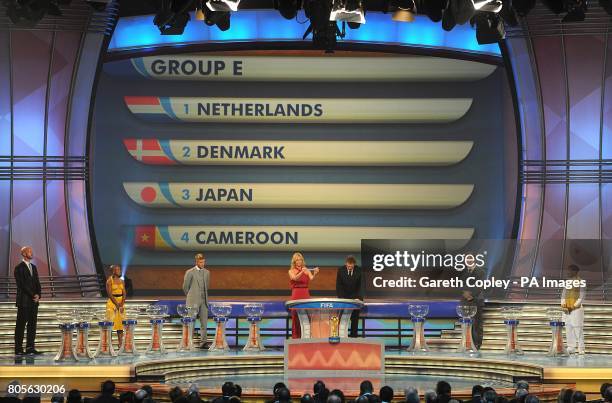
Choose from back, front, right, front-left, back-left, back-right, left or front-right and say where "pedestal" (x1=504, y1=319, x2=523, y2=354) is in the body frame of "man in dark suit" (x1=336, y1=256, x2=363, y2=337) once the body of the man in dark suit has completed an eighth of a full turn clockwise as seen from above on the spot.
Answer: back-left

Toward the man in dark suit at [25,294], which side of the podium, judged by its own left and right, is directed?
right

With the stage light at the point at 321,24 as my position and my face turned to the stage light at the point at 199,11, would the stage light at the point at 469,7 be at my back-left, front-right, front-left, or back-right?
back-left

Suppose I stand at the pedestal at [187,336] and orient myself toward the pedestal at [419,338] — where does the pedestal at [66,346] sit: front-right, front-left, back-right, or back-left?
back-right

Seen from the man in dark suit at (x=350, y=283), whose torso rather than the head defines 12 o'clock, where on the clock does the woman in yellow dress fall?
The woman in yellow dress is roughly at 3 o'clock from the man in dark suit.

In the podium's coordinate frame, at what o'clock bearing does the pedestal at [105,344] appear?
The pedestal is roughly at 3 o'clock from the podium.
